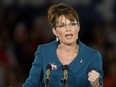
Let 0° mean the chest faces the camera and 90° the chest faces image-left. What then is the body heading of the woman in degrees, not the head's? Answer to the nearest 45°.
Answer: approximately 0°
